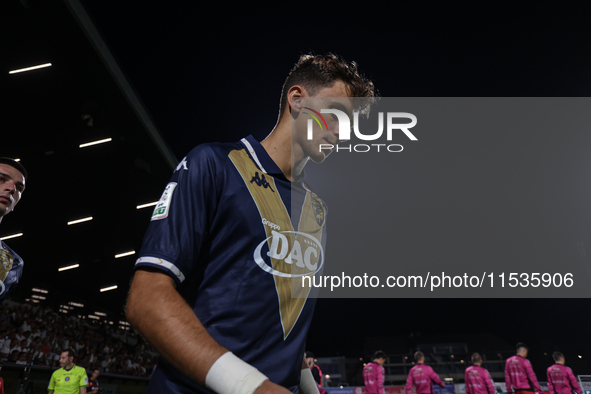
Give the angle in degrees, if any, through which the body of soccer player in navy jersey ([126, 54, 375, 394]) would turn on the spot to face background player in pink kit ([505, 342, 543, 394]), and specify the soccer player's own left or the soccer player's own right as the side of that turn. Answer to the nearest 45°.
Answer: approximately 90° to the soccer player's own left

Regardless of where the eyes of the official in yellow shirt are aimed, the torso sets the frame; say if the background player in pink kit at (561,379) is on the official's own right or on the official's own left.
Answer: on the official's own left

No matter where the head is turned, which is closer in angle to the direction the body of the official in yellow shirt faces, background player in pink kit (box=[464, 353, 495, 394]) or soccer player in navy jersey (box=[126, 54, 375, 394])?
the soccer player in navy jersey

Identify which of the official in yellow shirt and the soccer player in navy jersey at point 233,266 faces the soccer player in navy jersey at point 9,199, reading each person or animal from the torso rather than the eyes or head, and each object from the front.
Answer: the official in yellow shirt

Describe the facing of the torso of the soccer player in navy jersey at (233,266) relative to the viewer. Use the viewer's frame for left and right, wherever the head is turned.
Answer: facing the viewer and to the right of the viewer

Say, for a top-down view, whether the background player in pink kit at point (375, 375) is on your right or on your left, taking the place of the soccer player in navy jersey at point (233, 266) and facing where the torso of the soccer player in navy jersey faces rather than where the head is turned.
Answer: on your left

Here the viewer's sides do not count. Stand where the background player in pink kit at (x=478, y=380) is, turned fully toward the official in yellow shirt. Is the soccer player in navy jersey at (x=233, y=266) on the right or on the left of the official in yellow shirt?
left

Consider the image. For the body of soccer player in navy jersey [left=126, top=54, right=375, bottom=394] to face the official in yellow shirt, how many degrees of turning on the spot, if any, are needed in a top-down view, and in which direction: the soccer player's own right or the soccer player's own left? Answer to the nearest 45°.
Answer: approximately 135° to the soccer player's own left

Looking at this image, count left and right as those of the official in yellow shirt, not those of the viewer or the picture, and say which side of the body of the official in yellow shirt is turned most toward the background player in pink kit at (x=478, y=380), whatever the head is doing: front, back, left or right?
left

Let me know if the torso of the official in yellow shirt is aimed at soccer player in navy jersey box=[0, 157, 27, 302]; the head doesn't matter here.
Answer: yes

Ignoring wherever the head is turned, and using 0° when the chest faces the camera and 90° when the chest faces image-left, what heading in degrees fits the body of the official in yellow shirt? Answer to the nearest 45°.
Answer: approximately 0°

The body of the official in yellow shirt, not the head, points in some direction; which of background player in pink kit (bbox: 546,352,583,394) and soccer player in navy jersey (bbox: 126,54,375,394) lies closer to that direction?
the soccer player in navy jersey

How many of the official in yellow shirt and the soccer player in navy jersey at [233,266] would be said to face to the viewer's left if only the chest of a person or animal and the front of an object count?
0
